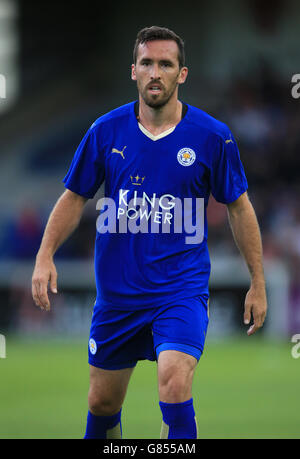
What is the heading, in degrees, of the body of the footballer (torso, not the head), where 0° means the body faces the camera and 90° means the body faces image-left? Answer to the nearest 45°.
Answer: approximately 0°
